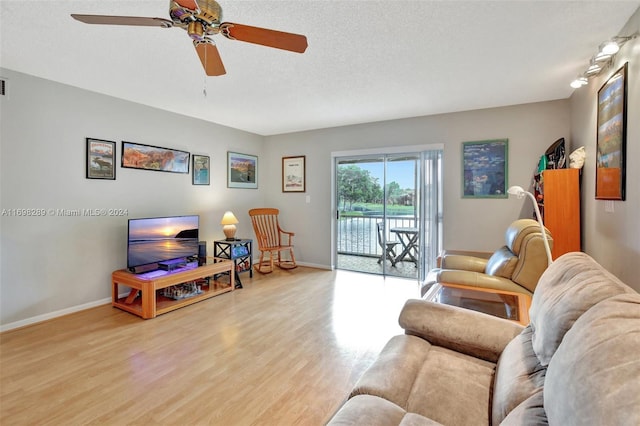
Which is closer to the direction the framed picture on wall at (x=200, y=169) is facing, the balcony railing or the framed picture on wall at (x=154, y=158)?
the balcony railing

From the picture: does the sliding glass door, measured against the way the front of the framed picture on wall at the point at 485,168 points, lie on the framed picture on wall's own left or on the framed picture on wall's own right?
on the framed picture on wall's own right

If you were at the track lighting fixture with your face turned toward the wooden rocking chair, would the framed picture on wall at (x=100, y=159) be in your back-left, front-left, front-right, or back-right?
front-left

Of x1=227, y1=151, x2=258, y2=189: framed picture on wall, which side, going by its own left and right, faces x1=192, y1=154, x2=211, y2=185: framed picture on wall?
right

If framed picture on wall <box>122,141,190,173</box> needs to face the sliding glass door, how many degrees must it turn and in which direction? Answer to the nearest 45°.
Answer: approximately 45° to its left

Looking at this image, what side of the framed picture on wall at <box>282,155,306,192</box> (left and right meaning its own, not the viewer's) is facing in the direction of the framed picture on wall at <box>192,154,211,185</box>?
front

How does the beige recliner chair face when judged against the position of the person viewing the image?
facing to the left of the viewer

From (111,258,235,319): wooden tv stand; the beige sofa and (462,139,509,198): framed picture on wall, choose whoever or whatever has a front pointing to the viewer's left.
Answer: the beige sofa

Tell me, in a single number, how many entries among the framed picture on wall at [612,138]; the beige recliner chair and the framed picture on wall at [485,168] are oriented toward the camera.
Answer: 1

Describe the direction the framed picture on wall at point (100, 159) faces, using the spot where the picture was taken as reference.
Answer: facing the viewer and to the right of the viewer

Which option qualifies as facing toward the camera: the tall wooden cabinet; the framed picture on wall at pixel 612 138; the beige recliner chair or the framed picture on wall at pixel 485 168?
the framed picture on wall at pixel 485 168

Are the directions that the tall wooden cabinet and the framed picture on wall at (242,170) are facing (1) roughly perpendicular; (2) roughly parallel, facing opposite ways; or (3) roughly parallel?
roughly parallel, facing opposite ways

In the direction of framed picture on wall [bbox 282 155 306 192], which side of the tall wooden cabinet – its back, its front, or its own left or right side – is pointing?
front
